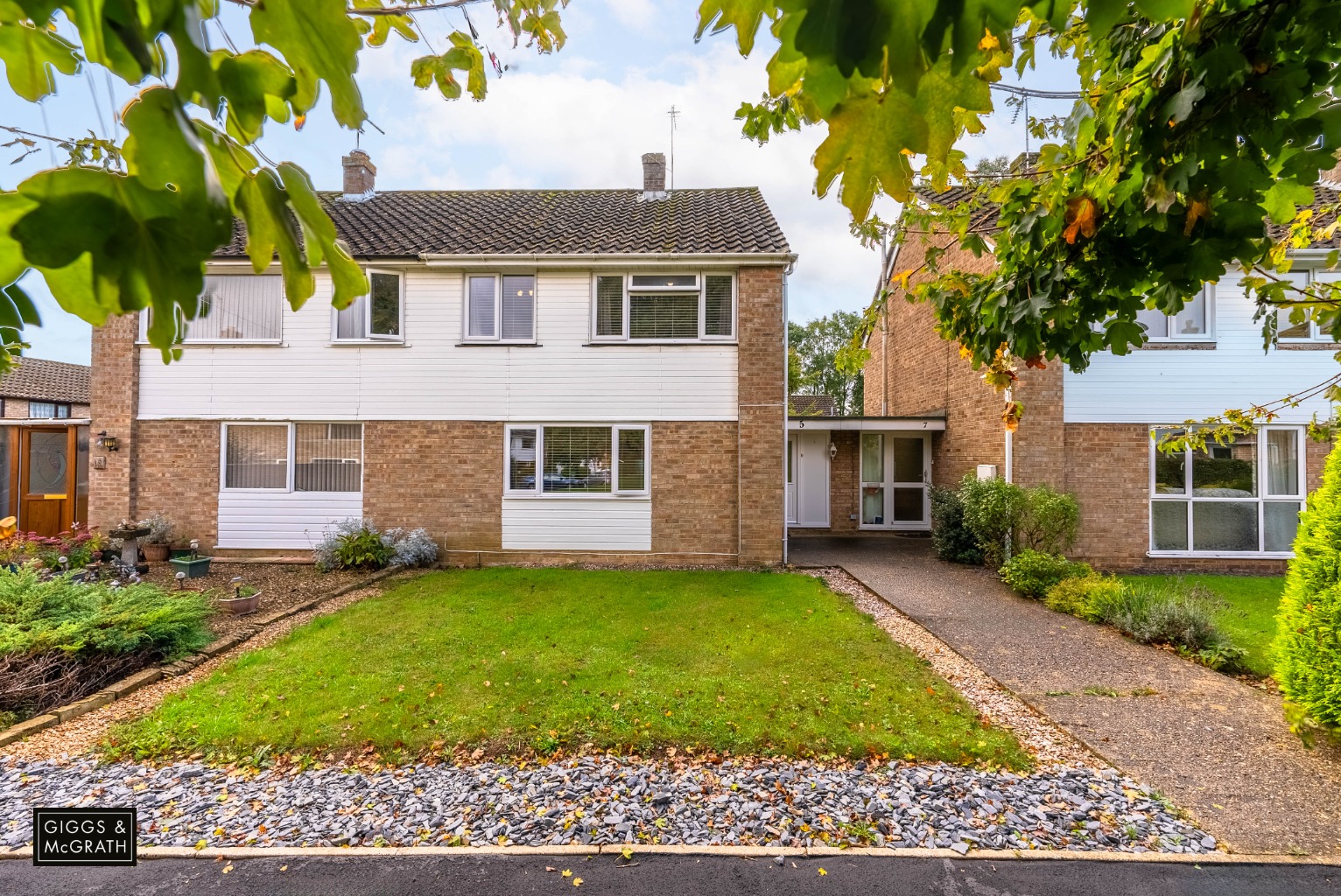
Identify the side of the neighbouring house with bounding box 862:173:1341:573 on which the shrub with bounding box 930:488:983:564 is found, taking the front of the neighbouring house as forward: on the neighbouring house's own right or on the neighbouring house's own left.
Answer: on the neighbouring house's own right

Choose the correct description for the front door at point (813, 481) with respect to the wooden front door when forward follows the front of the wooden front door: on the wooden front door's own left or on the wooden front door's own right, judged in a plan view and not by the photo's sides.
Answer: on the wooden front door's own left

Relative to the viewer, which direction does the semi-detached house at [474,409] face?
toward the camera

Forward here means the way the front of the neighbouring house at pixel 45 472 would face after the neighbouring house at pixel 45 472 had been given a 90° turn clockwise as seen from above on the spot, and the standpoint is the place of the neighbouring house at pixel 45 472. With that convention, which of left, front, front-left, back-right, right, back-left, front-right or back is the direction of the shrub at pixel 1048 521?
back-left

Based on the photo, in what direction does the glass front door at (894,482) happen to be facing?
toward the camera

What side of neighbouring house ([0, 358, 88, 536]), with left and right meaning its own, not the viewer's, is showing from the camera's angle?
front

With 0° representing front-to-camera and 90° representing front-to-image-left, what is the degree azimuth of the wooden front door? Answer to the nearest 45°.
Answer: approximately 0°

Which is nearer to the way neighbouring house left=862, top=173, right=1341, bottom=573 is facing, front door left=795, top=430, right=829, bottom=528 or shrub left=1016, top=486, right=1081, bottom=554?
the shrub

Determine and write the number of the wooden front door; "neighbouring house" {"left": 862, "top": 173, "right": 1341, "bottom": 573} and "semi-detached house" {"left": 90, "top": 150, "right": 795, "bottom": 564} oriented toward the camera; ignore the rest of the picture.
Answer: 3

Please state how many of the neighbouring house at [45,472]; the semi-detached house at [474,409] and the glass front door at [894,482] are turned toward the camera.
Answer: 3

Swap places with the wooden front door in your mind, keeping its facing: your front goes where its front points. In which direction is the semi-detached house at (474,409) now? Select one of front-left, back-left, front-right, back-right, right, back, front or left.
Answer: front-left

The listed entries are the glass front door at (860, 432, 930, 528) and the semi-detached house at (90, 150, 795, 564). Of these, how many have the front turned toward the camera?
2
